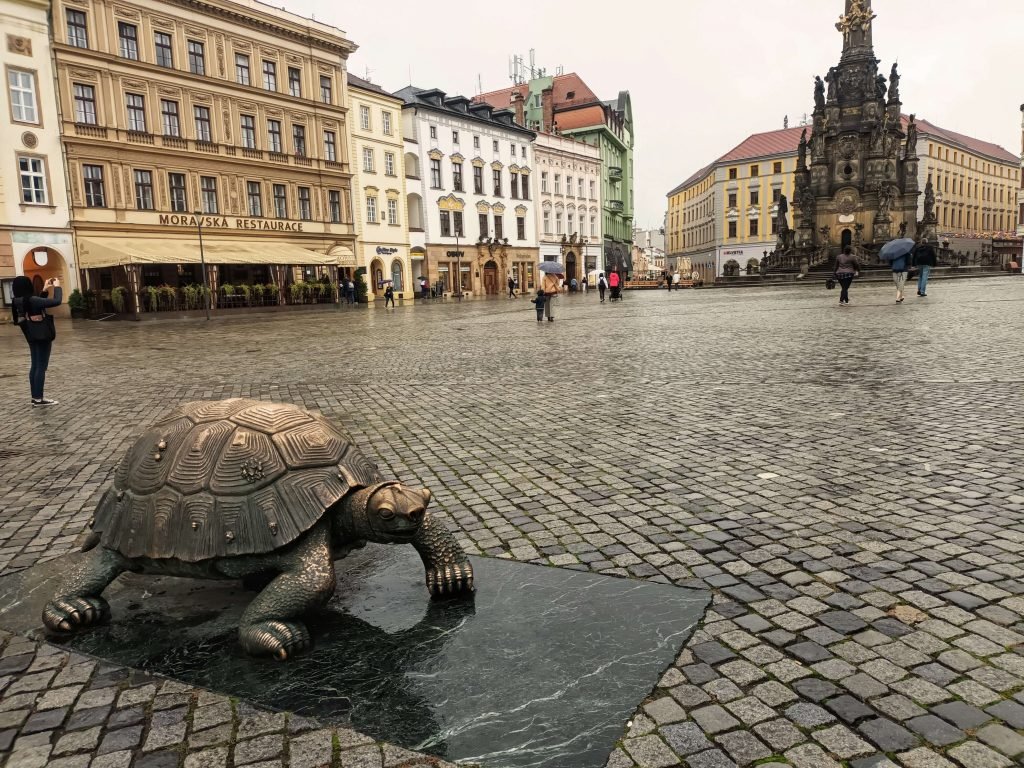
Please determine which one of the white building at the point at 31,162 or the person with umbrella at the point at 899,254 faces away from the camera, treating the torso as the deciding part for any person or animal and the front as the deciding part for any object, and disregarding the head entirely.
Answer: the person with umbrella

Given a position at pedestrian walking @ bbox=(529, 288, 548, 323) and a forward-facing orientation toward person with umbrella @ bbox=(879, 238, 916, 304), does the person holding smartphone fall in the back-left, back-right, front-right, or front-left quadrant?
back-right

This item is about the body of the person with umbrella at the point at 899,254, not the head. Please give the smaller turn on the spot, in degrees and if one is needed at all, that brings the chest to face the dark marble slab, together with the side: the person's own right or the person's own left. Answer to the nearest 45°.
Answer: approximately 180°

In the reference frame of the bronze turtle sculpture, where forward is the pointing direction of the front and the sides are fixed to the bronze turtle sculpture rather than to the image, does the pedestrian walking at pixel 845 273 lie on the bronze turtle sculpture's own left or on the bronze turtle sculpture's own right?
on the bronze turtle sculpture's own left

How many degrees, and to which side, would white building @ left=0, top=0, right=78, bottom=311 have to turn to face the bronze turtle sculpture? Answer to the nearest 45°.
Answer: approximately 45° to its right

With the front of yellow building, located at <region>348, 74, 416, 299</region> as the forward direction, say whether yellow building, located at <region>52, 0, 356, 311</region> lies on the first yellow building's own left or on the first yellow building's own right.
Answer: on the first yellow building's own right

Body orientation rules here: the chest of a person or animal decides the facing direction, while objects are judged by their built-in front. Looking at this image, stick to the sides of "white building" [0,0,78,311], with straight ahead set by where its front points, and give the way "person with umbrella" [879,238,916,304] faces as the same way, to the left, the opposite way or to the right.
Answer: to the left

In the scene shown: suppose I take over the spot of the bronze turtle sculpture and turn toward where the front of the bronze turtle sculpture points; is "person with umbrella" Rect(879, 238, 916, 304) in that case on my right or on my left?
on my left

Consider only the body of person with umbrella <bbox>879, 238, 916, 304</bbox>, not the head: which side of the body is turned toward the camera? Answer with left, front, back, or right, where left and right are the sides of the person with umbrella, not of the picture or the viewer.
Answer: back

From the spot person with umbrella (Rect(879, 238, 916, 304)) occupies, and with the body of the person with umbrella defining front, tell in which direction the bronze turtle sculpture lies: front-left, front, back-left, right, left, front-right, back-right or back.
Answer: back
